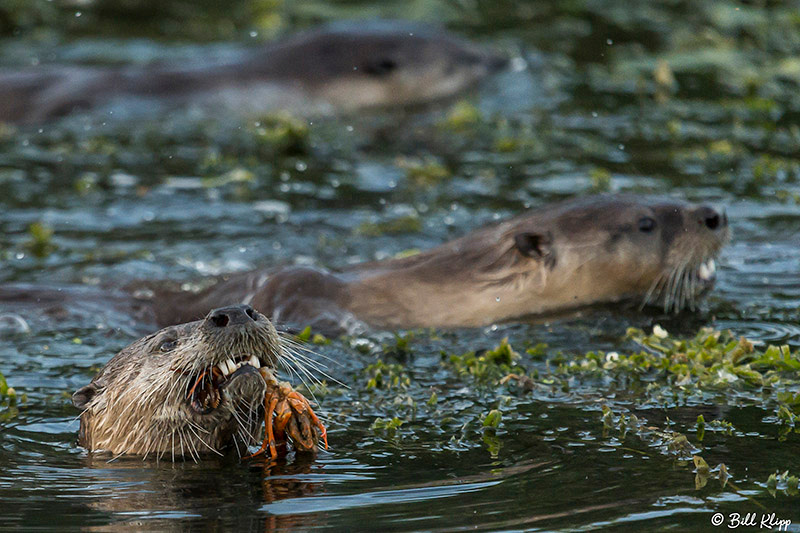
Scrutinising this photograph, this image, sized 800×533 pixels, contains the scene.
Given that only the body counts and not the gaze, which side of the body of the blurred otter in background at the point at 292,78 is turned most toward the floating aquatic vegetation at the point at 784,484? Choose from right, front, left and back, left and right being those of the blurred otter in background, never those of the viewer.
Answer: right

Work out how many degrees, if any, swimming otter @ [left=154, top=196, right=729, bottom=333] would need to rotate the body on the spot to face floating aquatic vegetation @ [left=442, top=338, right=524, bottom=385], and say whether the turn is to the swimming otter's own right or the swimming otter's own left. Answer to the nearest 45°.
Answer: approximately 90° to the swimming otter's own right

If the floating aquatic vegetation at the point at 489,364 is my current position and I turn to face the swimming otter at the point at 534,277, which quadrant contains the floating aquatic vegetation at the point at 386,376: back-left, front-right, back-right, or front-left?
back-left

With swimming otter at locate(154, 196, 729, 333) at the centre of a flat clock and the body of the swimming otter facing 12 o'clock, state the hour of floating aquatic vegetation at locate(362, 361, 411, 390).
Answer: The floating aquatic vegetation is roughly at 4 o'clock from the swimming otter.

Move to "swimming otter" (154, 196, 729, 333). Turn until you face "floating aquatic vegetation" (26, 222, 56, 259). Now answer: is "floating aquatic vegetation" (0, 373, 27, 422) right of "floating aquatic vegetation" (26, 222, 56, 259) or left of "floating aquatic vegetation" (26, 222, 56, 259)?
left

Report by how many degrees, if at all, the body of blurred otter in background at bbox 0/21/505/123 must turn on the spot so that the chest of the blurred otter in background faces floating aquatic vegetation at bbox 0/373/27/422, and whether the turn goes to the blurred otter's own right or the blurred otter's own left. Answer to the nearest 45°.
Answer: approximately 90° to the blurred otter's own right

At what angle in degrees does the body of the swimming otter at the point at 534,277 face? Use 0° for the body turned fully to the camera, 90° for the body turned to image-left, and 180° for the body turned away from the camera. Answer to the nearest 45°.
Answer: approximately 270°

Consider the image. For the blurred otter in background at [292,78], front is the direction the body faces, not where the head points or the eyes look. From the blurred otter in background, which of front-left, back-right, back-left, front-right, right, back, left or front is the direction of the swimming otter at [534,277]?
right

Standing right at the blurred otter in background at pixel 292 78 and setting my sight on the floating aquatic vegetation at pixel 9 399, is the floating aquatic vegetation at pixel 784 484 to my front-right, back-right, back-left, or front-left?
front-left

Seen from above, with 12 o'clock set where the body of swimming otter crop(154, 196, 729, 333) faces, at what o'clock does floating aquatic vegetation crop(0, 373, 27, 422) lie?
The floating aquatic vegetation is roughly at 5 o'clock from the swimming otter.

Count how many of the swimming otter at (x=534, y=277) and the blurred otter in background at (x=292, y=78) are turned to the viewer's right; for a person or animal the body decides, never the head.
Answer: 2

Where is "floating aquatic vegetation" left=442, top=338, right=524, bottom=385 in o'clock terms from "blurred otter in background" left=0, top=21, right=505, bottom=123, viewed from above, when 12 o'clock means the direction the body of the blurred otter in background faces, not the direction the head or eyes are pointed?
The floating aquatic vegetation is roughly at 3 o'clock from the blurred otter in background.

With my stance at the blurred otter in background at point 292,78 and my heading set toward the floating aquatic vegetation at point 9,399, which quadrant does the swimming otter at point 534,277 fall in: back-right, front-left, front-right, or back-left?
front-left

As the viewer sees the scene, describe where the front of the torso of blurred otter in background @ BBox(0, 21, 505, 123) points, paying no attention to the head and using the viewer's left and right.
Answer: facing to the right of the viewer

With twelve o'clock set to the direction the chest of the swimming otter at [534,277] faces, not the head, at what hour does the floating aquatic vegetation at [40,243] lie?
The floating aquatic vegetation is roughly at 7 o'clock from the swimming otter.
